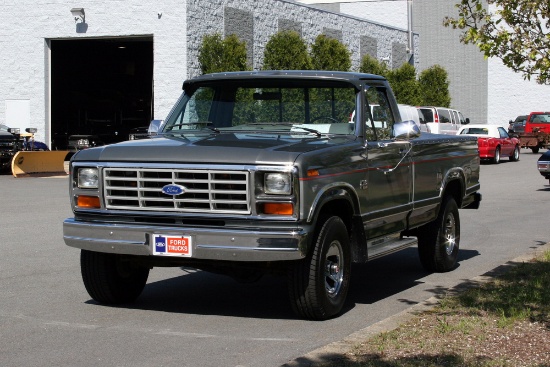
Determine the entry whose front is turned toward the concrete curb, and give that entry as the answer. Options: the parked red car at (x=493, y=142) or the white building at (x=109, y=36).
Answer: the white building

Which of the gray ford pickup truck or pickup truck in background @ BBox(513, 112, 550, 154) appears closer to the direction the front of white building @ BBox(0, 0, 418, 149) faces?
the gray ford pickup truck

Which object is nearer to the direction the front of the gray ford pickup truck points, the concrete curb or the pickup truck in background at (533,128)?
the concrete curb

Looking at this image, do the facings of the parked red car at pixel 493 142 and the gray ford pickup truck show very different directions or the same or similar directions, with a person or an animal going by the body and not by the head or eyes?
very different directions

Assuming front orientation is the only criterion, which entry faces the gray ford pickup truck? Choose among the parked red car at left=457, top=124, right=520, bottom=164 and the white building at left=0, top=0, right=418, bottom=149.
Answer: the white building

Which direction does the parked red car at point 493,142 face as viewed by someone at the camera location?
facing away from the viewer and to the right of the viewer

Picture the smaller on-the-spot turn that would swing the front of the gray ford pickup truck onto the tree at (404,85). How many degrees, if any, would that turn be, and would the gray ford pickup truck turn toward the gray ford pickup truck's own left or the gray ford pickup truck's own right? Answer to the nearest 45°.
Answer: approximately 135° to the gray ford pickup truck's own right

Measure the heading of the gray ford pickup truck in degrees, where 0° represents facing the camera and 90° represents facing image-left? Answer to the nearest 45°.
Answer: approximately 45°

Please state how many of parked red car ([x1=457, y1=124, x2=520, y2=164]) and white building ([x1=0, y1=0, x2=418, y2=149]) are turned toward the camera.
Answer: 1

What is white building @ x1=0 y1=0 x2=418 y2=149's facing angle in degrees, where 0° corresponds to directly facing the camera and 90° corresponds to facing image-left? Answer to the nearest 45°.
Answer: approximately 0°
